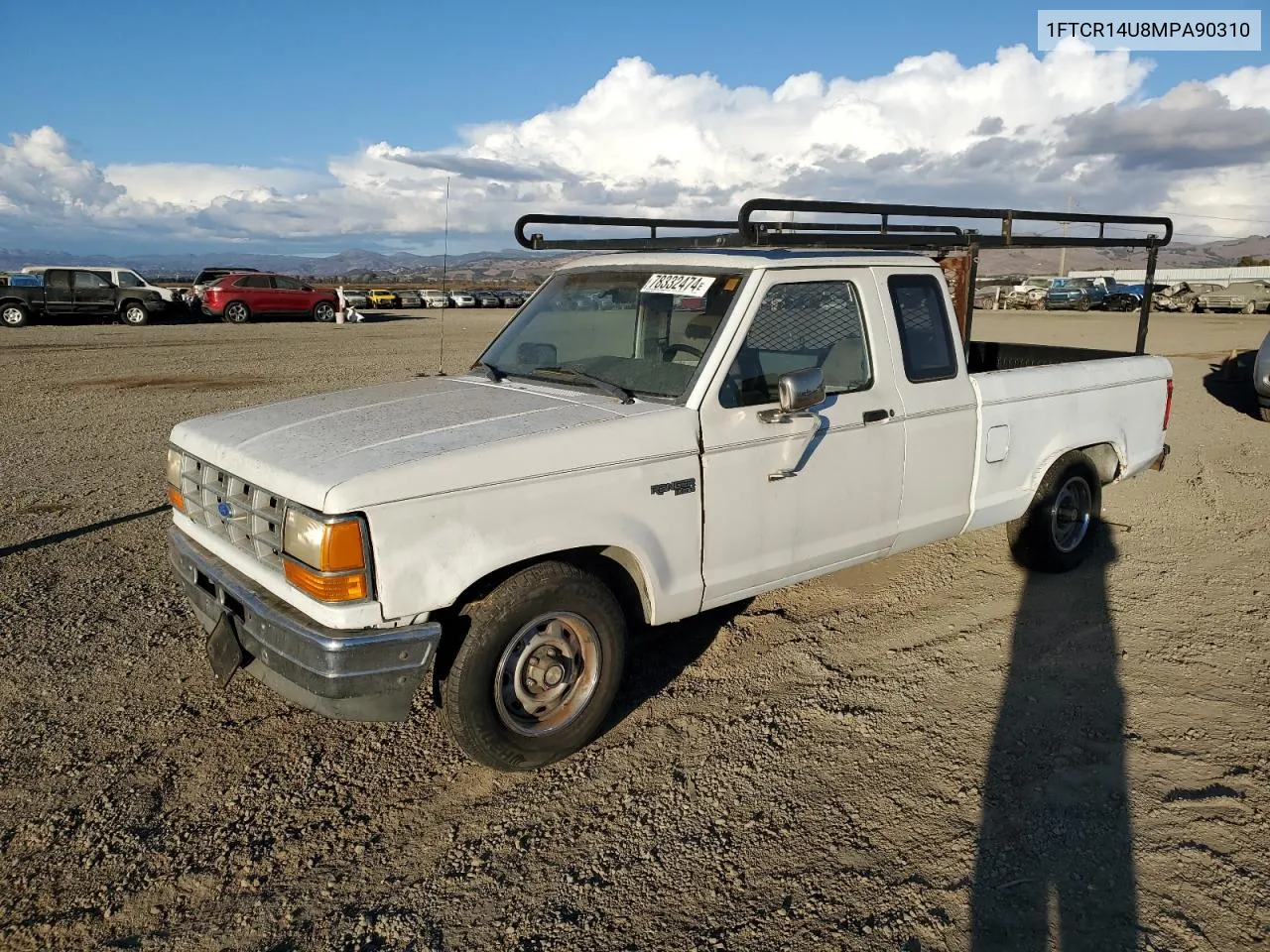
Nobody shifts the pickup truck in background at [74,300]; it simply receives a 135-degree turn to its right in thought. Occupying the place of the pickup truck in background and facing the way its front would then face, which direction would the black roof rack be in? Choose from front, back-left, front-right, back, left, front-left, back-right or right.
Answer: front-left

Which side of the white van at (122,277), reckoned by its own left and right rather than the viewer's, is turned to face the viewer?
right

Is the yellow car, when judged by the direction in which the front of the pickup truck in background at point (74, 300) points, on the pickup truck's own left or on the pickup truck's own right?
on the pickup truck's own left

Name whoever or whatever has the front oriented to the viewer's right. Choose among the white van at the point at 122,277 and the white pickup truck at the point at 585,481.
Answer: the white van

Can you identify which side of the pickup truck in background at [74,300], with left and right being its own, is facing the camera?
right

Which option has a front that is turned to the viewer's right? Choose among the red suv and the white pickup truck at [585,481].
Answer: the red suv

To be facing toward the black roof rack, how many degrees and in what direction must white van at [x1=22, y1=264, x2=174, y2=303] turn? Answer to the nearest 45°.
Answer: approximately 90° to its right

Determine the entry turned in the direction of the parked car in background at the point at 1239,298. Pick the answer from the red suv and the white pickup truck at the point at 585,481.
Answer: the red suv

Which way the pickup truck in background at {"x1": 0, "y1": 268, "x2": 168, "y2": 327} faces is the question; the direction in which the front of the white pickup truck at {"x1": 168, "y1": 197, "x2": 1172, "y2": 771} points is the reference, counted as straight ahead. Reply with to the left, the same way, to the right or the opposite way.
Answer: the opposite way

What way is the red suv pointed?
to the viewer's right

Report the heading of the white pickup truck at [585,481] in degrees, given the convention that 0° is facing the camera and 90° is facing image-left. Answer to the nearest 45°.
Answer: approximately 45°

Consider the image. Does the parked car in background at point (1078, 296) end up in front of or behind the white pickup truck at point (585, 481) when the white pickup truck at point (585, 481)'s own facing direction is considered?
behind

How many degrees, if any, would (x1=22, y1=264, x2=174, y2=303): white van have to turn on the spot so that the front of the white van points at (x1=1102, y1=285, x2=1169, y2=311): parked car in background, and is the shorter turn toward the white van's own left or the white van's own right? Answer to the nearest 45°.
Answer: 0° — it already faces it
